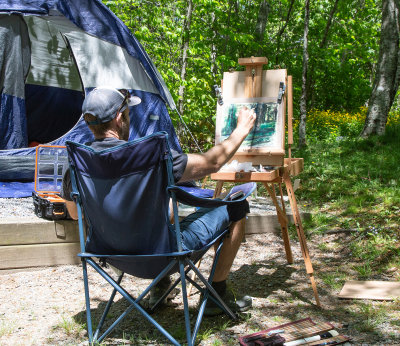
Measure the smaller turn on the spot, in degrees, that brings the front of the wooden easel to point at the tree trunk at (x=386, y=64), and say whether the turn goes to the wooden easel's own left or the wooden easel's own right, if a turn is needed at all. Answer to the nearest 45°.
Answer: approximately 135° to the wooden easel's own right

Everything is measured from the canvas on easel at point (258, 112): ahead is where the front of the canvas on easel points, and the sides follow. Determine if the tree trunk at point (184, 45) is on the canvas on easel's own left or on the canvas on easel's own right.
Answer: on the canvas on easel's own right

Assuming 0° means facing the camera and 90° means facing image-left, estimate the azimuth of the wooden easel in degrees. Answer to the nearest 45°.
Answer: approximately 45°

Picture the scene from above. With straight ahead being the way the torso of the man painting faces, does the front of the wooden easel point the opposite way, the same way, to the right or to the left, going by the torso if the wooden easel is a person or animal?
the opposite way

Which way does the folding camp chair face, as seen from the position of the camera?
facing away from the viewer and to the right of the viewer

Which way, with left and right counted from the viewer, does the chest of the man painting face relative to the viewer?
facing away from the viewer and to the right of the viewer

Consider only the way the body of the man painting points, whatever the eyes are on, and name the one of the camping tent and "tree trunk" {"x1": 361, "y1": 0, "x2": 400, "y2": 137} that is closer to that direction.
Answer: the tree trunk

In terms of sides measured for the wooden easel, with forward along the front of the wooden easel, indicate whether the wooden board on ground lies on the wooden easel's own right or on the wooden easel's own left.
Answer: on the wooden easel's own left

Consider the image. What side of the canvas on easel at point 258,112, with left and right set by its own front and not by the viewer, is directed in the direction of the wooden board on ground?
left

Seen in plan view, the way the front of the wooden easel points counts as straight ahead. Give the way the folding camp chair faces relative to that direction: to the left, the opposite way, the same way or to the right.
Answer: the opposite way

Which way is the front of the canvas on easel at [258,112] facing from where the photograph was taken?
facing the viewer and to the left of the viewer

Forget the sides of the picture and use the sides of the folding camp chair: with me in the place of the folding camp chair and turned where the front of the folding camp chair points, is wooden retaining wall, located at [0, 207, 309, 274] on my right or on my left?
on my left

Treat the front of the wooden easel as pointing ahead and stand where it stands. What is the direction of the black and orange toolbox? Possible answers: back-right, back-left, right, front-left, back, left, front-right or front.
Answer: front-right

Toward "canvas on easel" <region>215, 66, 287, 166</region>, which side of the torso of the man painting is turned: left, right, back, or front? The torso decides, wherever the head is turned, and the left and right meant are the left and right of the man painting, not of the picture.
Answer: front

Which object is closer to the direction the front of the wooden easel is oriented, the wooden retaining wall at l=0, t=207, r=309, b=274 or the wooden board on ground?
the wooden retaining wall
